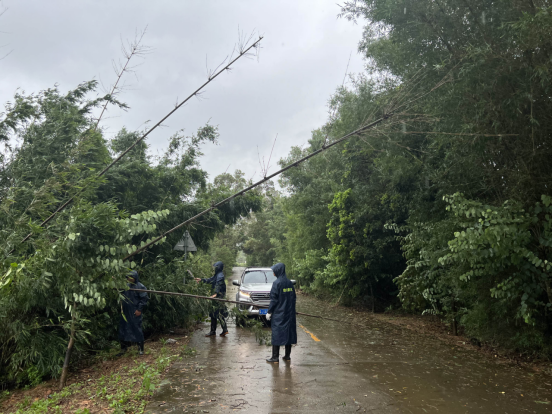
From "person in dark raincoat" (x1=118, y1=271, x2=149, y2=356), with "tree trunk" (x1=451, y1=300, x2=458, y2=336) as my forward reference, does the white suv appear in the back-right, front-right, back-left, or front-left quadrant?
front-left

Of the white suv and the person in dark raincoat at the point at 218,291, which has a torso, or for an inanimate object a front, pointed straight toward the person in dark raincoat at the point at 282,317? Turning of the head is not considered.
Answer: the white suv

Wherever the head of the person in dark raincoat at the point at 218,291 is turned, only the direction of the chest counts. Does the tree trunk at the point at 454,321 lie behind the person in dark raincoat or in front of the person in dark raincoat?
behind

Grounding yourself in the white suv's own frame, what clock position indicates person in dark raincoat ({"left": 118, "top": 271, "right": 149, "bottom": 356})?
The person in dark raincoat is roughly at 1 o'clock from the white suv.

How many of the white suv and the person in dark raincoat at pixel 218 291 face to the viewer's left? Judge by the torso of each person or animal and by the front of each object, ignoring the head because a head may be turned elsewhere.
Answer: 1

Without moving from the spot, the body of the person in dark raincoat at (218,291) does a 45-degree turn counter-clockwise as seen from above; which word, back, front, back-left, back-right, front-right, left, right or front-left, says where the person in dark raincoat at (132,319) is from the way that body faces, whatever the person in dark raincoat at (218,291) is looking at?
front

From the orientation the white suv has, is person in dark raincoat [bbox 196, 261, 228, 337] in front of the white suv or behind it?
in front

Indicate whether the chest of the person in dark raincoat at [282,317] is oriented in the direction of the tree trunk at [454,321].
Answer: no

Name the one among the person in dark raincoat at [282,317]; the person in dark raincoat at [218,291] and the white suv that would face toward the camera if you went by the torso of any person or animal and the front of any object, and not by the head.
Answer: the white suv

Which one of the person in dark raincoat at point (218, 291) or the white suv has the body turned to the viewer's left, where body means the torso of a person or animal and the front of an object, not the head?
the person in dark raincoat

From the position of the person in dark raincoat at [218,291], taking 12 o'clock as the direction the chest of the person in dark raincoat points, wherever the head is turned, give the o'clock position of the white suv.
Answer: The white suv is roughly at 4 o'clock from the person in dark raincoat.

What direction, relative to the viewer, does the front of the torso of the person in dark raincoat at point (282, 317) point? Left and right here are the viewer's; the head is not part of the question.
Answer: facing away from the viewer and to the left of the viewer

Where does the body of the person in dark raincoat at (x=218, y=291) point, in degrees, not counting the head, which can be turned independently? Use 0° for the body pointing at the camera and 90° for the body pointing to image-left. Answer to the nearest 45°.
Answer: approximately 90°

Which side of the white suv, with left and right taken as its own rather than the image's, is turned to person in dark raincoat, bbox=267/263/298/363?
front

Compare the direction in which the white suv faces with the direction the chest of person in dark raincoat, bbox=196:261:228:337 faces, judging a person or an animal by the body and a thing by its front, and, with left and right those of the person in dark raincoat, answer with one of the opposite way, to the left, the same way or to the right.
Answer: to the left

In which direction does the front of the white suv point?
toward the camera

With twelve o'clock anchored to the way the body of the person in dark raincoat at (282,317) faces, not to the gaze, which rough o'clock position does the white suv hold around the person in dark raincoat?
The white suv is roughly at 1 o'clock from the person in dark raincoat.

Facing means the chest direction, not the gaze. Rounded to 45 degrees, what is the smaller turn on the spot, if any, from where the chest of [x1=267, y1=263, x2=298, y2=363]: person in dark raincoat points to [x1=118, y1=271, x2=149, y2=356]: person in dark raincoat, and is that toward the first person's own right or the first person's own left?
approximately 45° to the first person's own left
